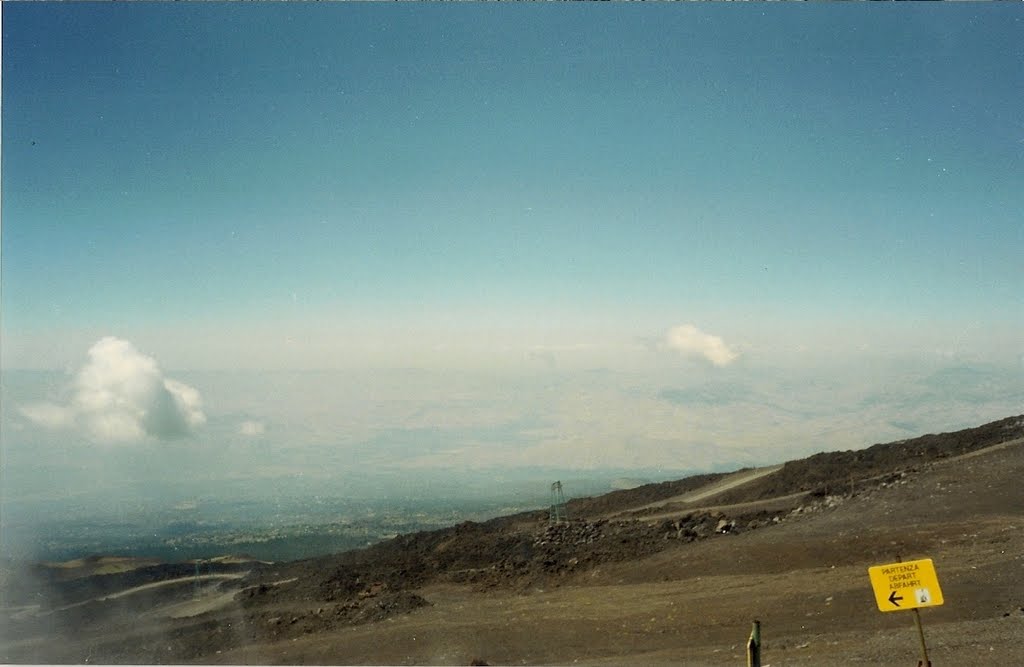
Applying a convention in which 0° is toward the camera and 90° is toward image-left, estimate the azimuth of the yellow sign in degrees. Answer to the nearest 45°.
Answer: approximately 0°

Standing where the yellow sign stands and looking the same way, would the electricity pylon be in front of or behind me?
behind
